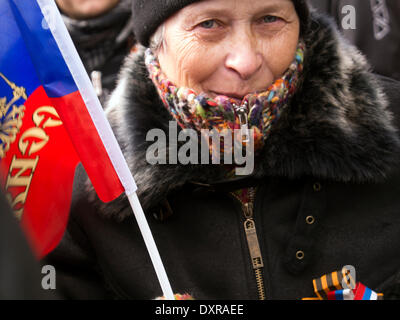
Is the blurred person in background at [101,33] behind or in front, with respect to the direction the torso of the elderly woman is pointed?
behind

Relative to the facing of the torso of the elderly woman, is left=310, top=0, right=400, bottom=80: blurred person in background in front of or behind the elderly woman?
behind

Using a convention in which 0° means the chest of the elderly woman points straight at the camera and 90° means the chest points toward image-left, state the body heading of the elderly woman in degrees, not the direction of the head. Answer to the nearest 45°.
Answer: approximately 0°
